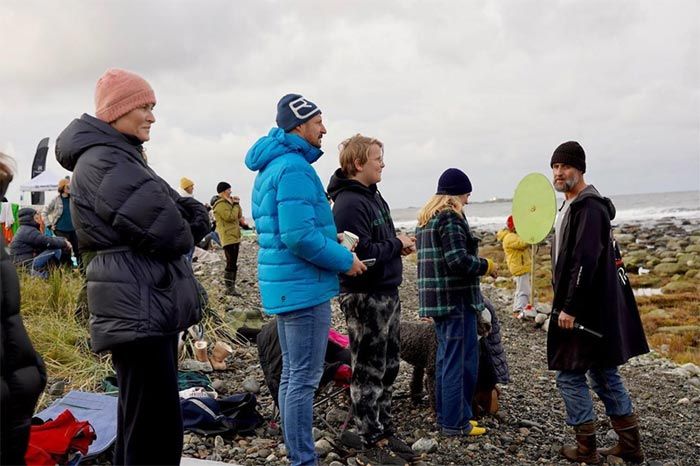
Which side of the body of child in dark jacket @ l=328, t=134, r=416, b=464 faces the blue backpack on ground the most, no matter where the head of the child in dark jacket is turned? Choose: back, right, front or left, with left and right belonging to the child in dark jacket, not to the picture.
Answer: back

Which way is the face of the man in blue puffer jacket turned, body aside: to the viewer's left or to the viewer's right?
to the viewer's right

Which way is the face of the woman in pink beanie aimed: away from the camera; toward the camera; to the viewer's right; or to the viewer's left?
to the viewer's right

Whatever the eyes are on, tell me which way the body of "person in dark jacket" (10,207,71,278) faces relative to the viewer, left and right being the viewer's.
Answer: facing to the right of the viewer

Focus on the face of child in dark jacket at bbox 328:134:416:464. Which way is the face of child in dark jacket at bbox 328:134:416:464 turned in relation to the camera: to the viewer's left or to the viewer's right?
to the viewer's right

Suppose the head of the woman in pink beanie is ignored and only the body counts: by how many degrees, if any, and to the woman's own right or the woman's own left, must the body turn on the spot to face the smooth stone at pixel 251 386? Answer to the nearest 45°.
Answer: approximately 90° to the woman's own left

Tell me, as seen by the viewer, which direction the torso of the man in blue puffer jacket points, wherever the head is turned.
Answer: to the viewer's right

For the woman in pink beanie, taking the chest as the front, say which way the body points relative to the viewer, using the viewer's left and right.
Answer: facing to the right of the viewer

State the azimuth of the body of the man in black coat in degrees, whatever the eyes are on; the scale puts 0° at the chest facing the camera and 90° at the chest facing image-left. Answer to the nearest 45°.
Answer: approximately 90°

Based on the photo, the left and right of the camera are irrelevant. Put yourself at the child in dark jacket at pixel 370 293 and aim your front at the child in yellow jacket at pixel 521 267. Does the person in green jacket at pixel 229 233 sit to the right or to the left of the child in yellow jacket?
left

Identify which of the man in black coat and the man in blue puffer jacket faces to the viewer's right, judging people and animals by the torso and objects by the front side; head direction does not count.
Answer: the man in blue puffer jacket
